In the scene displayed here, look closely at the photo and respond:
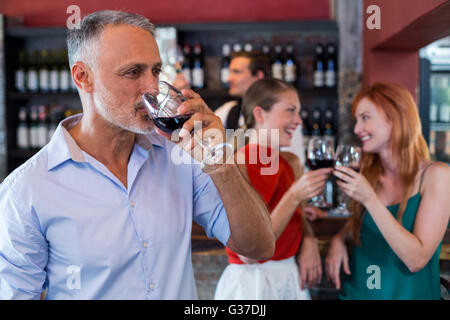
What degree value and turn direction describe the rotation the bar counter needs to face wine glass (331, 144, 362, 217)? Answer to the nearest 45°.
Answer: approximately 45° to its left

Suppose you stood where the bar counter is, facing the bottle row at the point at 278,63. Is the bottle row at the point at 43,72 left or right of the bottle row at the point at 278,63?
left

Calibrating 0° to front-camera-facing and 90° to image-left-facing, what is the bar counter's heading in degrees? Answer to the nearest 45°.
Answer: approximately 0°

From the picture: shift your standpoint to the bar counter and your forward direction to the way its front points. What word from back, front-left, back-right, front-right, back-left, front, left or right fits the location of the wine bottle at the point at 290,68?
back

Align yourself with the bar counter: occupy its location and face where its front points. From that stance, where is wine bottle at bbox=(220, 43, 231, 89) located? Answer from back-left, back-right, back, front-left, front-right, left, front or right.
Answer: back

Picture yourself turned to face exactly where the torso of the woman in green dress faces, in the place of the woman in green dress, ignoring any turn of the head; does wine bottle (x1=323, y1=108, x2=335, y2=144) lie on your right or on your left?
on your right

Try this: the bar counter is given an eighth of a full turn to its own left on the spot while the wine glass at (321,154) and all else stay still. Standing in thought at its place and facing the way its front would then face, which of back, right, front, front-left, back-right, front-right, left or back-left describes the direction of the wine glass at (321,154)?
front

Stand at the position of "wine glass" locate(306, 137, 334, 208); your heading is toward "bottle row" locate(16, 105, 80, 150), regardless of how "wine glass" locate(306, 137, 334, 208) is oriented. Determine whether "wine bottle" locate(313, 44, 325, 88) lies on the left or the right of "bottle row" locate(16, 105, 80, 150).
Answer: right

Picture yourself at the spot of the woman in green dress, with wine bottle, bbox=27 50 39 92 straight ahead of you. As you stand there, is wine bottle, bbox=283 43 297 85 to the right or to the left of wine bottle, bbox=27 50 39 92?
right

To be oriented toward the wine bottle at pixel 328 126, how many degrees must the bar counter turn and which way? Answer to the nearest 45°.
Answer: approximately 180°

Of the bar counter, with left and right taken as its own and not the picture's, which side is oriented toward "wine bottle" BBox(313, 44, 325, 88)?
back

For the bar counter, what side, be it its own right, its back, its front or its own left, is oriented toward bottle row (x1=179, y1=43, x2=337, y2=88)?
back

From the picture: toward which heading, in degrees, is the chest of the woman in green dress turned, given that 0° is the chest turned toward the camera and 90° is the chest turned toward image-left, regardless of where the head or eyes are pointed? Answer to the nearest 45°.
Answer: approximately 45°

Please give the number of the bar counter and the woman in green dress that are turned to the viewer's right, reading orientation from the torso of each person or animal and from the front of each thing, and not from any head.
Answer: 0
